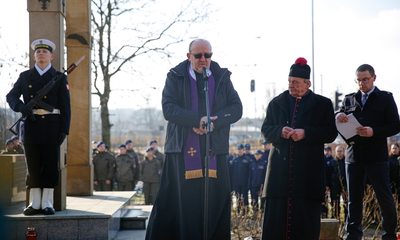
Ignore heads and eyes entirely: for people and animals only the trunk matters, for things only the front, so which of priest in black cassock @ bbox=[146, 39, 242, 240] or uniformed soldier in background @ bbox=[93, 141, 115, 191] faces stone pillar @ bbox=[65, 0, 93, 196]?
the uniformed soldier in background

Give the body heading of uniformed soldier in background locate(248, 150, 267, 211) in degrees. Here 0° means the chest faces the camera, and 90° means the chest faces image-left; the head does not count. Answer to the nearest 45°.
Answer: approximately 0°

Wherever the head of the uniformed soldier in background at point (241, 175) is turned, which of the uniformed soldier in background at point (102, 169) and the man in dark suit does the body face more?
the man in dark suit

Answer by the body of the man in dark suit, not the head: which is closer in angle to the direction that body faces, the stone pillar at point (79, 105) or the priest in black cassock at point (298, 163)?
the priest in black cassock

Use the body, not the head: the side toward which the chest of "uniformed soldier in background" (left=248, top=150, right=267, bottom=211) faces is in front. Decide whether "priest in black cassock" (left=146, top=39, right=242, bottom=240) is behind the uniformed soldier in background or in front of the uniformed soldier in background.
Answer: in front

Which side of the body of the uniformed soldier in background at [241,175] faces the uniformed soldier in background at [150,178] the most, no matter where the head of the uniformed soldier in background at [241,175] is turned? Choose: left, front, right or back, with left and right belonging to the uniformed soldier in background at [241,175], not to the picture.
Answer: right

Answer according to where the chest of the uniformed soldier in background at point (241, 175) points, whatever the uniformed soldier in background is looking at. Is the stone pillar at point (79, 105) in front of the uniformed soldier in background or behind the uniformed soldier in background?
in front

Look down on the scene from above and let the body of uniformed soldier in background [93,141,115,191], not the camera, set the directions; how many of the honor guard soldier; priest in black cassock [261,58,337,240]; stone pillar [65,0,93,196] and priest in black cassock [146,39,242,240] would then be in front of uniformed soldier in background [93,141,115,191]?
4

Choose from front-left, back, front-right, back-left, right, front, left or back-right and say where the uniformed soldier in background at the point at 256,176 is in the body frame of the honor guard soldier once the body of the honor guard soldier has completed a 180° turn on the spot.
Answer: front-right
